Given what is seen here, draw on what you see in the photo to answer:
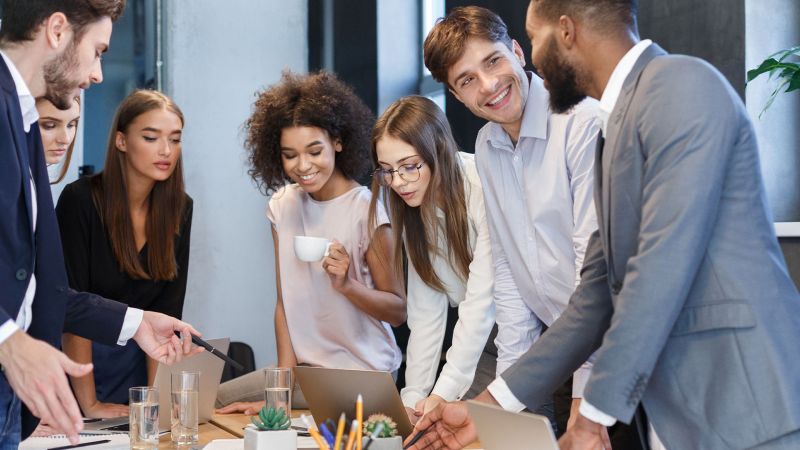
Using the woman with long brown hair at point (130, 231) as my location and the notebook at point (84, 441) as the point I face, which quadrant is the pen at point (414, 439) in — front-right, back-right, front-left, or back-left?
front-left

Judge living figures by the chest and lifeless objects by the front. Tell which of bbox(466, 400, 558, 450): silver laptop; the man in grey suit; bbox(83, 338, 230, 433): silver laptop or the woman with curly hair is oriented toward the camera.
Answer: the woman with curly hair

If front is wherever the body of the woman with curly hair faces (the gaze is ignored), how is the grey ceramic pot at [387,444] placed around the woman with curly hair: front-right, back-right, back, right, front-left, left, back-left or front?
front

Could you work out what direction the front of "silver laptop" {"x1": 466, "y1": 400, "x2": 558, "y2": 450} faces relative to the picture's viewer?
facing away from the viewer and to the right of the viewer

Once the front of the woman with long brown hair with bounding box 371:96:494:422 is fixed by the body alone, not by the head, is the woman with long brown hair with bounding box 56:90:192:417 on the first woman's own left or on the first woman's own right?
on the first woman's own right

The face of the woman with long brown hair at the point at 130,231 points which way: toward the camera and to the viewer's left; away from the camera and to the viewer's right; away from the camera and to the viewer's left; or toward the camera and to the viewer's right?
toward the camera and to the viewer's right

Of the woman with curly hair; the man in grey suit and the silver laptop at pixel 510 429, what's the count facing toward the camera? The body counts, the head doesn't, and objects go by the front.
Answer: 1

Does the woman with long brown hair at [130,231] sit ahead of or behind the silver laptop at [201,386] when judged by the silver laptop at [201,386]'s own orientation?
ahead

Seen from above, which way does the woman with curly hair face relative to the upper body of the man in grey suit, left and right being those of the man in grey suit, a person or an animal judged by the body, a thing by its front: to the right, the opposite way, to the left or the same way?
to the left

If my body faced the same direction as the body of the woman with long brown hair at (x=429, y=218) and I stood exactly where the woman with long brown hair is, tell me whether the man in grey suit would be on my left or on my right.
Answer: on my left

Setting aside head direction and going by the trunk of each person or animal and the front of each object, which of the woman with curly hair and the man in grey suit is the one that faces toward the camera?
the woman with curly hair

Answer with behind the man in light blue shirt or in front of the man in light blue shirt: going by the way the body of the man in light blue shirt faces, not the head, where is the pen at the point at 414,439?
in front

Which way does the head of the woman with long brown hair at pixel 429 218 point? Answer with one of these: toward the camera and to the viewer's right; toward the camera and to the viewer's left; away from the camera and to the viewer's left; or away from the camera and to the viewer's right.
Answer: toward the camera and to the viewer's left

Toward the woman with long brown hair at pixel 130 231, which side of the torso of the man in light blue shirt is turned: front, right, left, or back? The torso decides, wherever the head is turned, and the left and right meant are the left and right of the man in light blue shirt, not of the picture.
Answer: right

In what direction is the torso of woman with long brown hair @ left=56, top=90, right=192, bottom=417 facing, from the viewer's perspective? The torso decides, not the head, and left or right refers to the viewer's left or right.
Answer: facing the viewer and to the right of the viewer

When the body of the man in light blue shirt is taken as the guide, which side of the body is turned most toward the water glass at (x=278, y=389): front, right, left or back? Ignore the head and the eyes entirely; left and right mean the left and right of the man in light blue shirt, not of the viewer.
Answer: front

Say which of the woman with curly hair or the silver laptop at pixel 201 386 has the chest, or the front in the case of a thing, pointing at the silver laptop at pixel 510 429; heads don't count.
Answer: the woman with curly hair

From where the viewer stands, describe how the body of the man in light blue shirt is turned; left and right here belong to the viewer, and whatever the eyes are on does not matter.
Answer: facing the viewer and to the left of the viewer

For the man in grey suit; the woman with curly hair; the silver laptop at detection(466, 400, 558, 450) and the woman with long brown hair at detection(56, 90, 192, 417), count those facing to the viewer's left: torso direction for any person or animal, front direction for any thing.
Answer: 1
